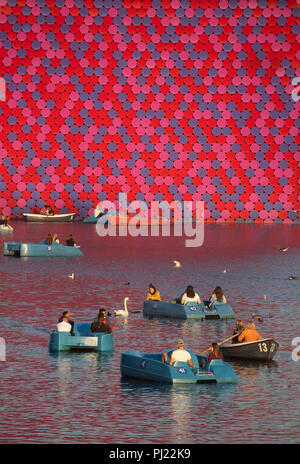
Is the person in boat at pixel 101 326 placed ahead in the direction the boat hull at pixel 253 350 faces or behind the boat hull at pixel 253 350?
behind

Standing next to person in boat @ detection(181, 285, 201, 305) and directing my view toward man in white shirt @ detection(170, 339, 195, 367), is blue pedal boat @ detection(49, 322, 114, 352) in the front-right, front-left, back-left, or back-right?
front-right

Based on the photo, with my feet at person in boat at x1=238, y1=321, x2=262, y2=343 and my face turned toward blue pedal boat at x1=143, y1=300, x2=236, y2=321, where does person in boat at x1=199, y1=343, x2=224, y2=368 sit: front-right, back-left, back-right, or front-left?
back-left

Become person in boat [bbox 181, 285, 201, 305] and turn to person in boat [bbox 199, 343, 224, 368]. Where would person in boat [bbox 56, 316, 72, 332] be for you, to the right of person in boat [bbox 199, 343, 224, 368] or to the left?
right

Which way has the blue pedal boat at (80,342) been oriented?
away from the camera

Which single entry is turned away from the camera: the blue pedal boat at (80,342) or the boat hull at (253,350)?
the blue pedal boat

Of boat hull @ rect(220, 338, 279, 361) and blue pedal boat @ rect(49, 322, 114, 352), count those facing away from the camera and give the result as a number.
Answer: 1

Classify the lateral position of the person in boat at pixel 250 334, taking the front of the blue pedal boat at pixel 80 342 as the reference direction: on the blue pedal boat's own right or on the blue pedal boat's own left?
on the blue pedal boat's own right

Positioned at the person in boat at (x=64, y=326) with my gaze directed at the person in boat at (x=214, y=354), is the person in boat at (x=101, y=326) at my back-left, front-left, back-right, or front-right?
front-left

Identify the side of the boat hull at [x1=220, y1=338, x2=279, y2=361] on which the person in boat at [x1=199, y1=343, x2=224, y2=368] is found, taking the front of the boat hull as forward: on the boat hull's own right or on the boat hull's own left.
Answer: on the boat hull's own right
